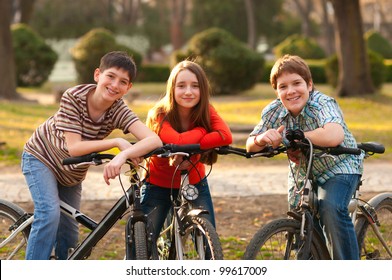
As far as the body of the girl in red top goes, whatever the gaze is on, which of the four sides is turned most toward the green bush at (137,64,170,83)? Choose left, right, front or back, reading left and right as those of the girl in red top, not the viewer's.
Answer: back

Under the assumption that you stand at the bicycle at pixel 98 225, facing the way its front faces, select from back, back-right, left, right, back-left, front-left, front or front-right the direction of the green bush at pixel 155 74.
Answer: back-left

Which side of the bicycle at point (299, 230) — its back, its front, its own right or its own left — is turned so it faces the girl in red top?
right

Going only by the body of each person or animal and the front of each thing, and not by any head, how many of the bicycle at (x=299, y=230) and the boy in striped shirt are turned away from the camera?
0

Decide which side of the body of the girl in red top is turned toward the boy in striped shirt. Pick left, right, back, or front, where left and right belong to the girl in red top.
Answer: right

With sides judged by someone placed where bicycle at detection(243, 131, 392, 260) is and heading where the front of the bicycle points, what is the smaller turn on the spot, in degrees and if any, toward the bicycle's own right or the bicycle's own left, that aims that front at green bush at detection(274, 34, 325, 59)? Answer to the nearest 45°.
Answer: approximately 135° to the bicycle's own right

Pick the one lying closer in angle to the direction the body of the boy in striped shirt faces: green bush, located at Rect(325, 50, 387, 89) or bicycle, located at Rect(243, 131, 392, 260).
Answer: the bicycle

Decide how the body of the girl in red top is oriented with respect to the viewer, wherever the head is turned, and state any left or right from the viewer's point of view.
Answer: facing the viewer

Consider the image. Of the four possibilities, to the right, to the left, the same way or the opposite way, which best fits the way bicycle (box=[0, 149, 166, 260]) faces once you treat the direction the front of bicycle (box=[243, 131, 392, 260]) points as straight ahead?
to the left

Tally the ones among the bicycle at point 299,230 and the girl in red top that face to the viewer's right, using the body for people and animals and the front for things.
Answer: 0

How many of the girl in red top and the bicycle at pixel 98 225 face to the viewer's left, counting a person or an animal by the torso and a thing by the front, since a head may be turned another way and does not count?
0

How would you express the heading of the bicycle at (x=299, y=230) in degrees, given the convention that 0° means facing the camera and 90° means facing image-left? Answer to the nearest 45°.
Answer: approximately 45°

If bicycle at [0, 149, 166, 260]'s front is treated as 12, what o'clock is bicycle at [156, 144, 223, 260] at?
bicycle at [156, 144, 223, 260] is roughly at 11 o'clock from bicycle at [0, 149, 166, 260].

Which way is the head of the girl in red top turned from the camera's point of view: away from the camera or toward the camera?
toward the camera
